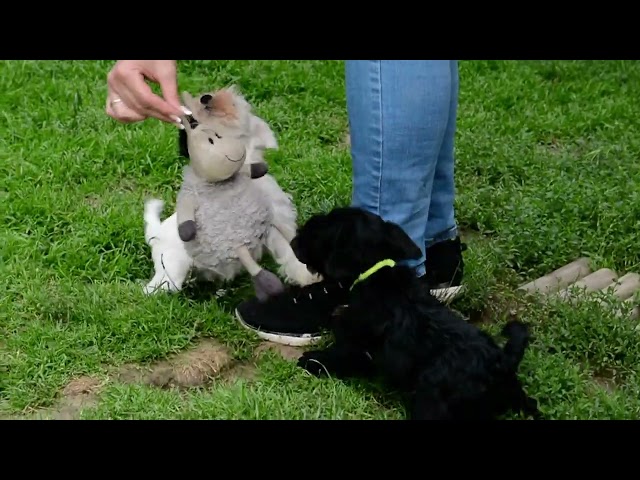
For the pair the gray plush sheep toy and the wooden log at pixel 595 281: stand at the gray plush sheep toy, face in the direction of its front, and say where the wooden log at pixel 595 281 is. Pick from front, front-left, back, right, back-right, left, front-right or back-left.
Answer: front-left

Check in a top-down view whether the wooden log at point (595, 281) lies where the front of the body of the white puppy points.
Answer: yes

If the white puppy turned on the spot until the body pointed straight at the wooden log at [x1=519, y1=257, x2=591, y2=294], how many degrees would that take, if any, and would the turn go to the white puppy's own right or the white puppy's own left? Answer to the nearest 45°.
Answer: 0° — it already faces it

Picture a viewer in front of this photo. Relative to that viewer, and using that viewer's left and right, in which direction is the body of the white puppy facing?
facing to the right of the viewer

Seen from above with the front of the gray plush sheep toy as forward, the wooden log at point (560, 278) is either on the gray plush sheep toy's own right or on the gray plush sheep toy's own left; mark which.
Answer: on the gray plush sheep toy's own left
